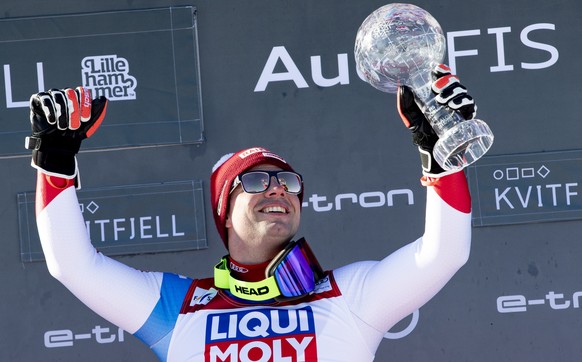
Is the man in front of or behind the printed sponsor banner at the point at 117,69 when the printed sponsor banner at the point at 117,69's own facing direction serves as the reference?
in front

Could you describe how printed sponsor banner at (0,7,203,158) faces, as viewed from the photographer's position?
facing the viewer

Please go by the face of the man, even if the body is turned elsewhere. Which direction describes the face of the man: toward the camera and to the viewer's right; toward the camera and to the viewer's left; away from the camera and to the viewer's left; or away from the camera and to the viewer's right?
toward the camera and to the viewer's right

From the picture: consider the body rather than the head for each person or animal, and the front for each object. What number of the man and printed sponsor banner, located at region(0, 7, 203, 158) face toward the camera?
2

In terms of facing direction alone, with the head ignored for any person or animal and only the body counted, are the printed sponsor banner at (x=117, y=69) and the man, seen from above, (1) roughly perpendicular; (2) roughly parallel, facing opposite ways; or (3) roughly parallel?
roughly parallel

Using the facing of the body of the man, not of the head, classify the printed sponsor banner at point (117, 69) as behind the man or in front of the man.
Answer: behind

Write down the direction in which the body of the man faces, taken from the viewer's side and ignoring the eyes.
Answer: toward the camera
